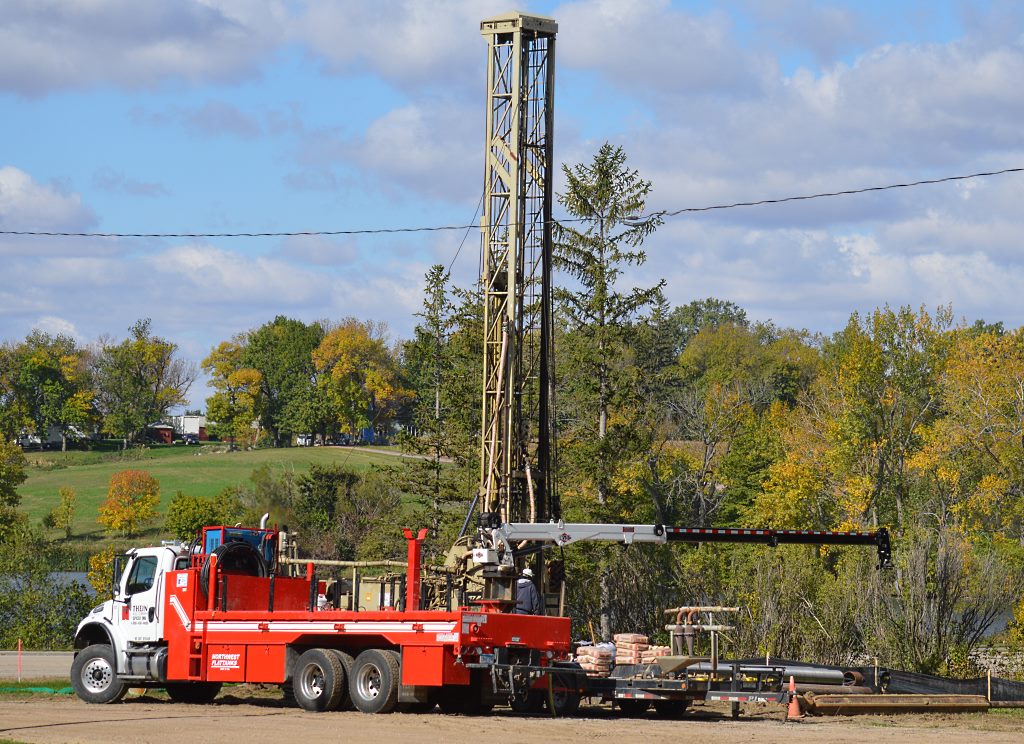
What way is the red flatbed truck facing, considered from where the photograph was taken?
facing away from the viewer and to the left of the viewer

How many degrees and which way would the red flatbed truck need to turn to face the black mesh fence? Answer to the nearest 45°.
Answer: approximately 135° to its right

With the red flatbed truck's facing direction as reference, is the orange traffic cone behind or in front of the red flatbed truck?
behind
